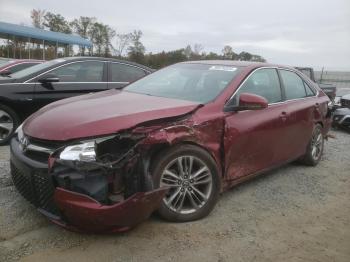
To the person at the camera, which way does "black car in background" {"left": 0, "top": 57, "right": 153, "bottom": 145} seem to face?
facing to the left of the viewer

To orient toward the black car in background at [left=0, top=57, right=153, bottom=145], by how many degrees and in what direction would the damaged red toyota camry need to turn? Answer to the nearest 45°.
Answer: approximately 90° to its right

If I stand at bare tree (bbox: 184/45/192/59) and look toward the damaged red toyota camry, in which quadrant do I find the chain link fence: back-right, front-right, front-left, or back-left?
front-left

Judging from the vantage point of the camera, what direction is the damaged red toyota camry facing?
facing the viewer and to the left of the viewer

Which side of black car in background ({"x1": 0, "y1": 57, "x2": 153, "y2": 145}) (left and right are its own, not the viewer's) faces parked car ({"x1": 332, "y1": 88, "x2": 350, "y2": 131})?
back

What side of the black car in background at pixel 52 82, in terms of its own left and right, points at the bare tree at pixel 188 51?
right

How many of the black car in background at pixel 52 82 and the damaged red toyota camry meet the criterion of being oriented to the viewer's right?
0

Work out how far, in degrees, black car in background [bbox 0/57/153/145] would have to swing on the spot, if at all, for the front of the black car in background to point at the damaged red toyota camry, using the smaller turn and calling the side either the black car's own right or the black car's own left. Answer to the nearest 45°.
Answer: approximately 90° to the black car's own left
